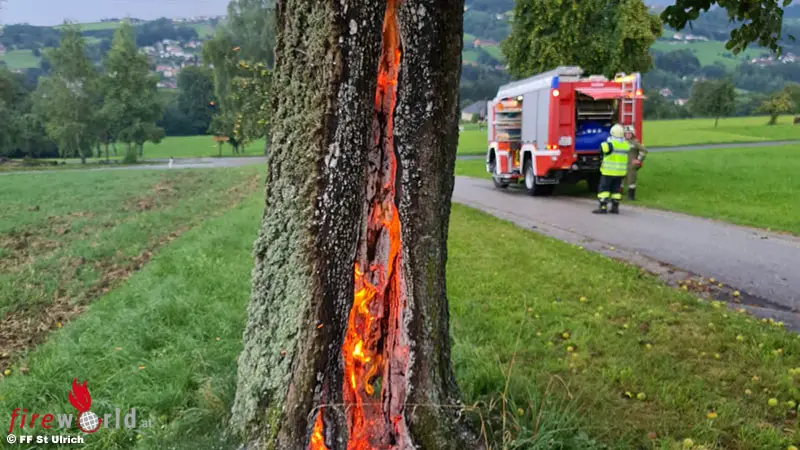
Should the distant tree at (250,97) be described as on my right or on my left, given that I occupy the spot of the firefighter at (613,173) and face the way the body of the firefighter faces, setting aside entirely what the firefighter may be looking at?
on my left

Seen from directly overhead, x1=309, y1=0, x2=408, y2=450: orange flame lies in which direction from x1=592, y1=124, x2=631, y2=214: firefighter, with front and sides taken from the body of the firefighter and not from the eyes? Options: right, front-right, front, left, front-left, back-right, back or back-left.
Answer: back-left

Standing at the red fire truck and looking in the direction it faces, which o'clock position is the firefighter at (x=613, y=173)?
The firefighter is roughly at 7 o'clock from the red fire truck.

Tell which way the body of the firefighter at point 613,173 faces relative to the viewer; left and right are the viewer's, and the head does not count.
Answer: facing away from the viewer and to the left of the viewer
